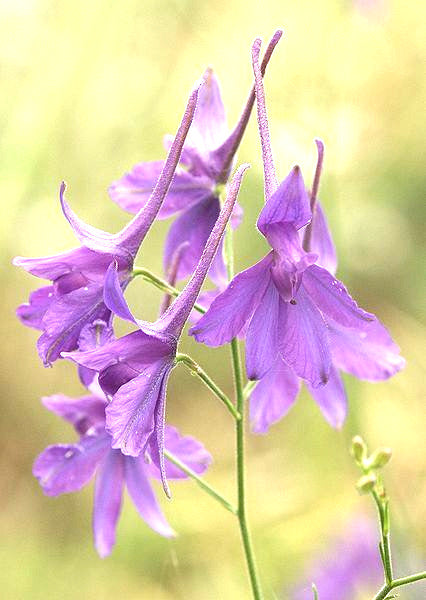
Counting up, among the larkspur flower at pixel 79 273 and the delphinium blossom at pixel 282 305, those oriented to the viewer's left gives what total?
1

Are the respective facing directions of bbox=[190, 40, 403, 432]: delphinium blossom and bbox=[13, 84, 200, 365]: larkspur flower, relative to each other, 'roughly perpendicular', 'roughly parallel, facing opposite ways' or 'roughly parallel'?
roughly perpendicular

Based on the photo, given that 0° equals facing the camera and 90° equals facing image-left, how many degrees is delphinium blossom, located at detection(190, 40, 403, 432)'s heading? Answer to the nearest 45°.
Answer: approximately 0°

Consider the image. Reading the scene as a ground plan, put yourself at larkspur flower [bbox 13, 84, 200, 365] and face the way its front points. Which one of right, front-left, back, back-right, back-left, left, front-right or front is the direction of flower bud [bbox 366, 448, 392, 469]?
back

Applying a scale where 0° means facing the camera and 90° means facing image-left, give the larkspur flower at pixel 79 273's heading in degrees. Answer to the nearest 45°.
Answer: approximately 90°
